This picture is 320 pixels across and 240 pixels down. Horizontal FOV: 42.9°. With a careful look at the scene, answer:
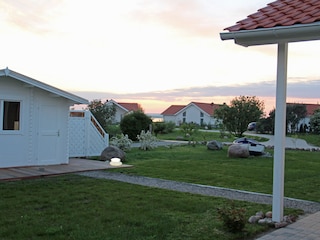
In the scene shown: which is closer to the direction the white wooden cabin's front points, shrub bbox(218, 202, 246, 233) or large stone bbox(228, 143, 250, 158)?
the shrub

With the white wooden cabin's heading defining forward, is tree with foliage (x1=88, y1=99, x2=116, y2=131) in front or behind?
behind

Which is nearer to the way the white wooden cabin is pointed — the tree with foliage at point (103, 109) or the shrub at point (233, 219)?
the shrub

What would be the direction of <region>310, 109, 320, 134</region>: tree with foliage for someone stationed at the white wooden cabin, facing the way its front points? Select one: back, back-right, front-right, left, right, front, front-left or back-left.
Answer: back-left

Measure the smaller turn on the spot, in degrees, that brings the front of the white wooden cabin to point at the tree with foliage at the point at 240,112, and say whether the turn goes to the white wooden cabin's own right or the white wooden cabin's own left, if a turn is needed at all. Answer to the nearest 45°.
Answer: approximately 135° to the white wooden cabin's own left

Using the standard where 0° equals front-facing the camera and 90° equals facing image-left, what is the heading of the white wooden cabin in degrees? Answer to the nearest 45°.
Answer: approximately 0°

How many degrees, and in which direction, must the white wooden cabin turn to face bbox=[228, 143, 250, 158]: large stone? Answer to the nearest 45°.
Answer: approximately 90° to its left

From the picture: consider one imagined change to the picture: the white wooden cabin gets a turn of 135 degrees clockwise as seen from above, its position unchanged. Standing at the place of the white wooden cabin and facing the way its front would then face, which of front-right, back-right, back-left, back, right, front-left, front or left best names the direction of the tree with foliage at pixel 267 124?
right

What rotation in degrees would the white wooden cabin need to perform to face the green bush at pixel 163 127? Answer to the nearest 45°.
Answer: approximately 135° to its left

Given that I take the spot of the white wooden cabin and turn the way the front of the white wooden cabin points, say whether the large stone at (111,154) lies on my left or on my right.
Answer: on my left

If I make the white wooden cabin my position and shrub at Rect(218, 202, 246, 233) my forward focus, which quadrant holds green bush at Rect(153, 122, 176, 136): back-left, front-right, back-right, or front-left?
back-left
